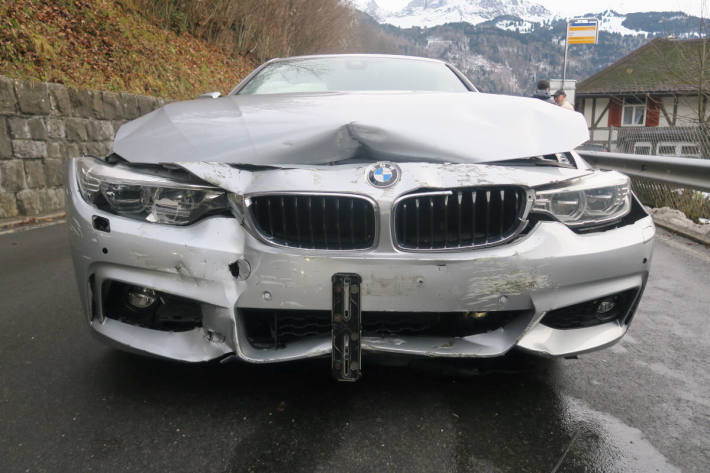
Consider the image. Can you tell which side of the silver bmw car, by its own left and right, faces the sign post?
back

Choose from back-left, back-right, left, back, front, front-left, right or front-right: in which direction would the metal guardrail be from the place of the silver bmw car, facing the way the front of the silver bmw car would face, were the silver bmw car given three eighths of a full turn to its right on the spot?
right

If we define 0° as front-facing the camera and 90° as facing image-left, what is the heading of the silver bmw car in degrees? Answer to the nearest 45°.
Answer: approximately 0°
